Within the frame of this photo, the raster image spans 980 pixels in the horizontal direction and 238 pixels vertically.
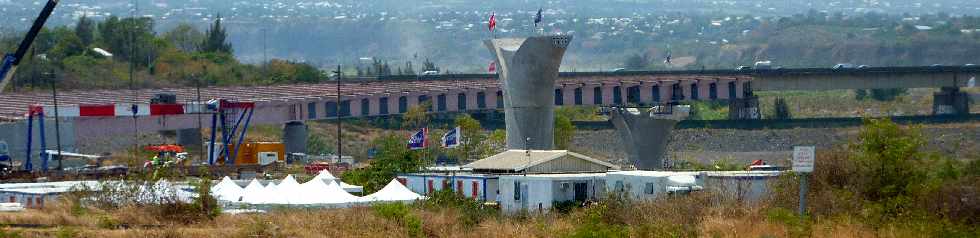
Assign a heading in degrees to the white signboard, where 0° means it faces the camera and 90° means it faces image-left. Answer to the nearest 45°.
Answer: approximately 0°

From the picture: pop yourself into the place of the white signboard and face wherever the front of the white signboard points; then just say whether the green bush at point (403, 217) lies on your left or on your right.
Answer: on your right
